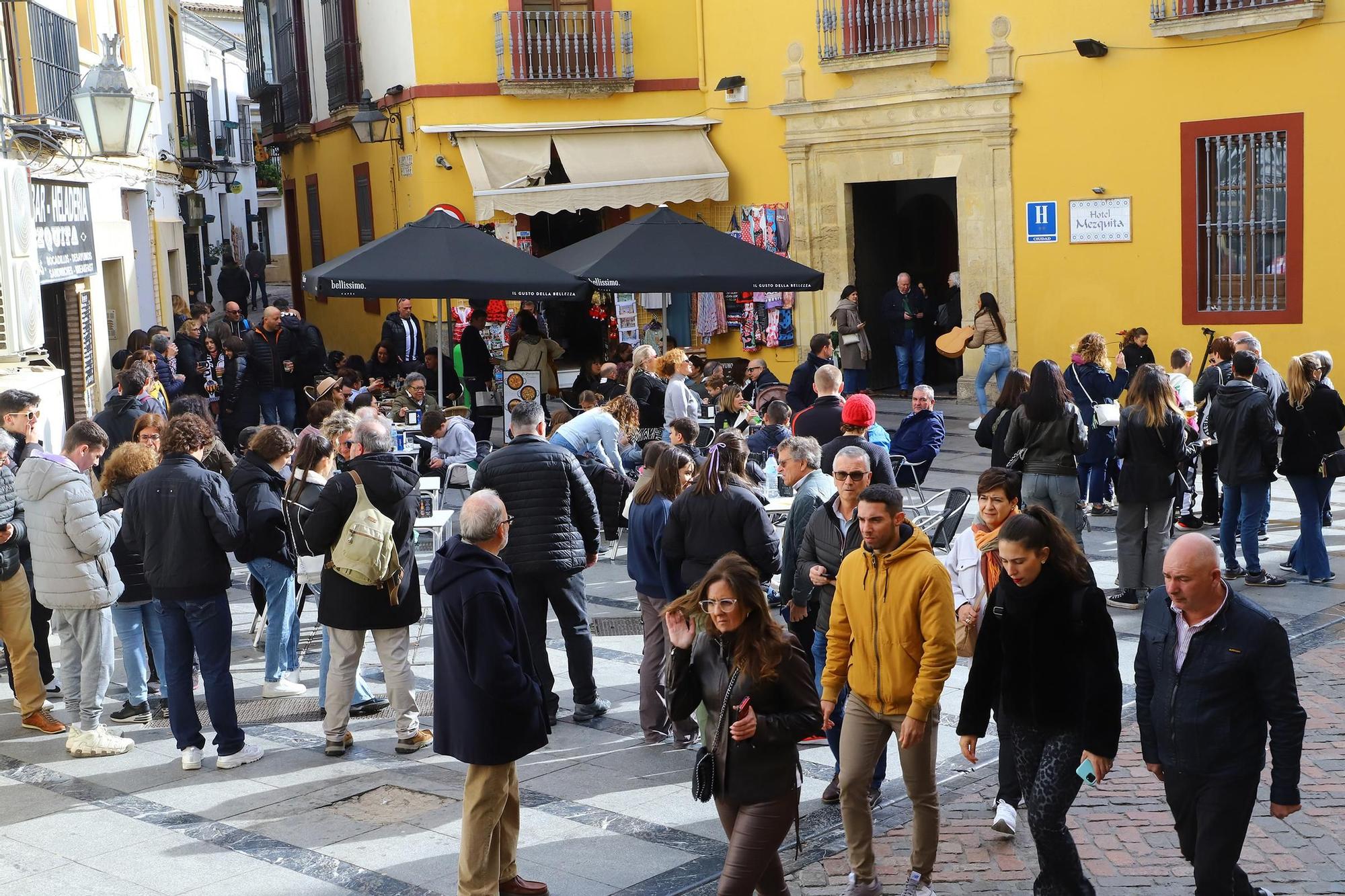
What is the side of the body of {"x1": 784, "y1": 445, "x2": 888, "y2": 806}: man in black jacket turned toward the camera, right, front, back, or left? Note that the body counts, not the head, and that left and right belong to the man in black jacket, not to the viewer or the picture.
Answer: front

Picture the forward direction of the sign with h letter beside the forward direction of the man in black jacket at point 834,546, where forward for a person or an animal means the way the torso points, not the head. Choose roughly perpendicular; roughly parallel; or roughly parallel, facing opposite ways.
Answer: roughly parallel

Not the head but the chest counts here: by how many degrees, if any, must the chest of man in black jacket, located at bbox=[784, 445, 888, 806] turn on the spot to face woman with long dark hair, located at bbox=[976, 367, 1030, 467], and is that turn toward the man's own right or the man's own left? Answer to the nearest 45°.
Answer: approximately 180°

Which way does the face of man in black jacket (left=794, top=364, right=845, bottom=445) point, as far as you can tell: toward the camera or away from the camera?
away from the camera

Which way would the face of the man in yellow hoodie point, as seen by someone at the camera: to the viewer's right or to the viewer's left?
to the viewer's left

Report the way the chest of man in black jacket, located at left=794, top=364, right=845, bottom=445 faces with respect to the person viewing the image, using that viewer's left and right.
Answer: facing away from the viewer

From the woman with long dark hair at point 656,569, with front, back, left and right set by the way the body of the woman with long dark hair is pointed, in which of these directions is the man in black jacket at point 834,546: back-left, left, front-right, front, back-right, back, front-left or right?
right

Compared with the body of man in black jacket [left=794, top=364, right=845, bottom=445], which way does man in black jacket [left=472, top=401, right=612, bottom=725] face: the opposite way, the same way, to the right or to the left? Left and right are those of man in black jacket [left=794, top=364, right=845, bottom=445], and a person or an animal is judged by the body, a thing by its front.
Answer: the same way

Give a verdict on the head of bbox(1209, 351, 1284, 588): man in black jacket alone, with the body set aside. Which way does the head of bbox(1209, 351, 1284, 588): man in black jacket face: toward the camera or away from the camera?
away from the camera

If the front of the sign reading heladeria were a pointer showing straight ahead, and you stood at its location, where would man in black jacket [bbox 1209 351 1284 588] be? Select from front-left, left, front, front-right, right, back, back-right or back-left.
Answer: front

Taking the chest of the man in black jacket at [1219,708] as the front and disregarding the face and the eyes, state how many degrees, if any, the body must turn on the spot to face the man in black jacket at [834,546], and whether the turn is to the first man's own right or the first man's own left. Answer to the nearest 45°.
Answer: approximately 90° to the first man's own right

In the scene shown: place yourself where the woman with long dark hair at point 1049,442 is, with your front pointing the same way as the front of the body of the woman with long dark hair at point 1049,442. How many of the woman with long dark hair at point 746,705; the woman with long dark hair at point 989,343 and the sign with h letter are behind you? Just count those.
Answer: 1

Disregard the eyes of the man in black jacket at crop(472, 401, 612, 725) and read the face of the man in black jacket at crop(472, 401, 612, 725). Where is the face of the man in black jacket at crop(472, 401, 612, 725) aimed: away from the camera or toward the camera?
away from the camera

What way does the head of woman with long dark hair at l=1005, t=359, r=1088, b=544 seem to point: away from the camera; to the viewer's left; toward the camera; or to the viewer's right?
away from the camera

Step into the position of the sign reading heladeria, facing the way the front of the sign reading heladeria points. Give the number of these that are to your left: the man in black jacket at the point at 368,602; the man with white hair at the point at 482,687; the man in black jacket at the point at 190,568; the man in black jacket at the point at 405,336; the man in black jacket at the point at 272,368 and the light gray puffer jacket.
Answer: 2
